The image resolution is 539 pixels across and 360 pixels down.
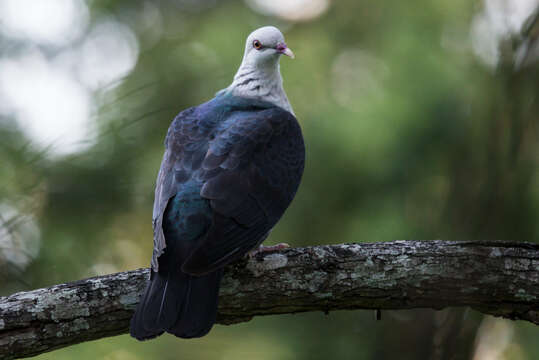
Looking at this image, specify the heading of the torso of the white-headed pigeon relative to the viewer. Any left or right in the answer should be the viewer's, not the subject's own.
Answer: facing away from the viewer and to the right of the viewer
